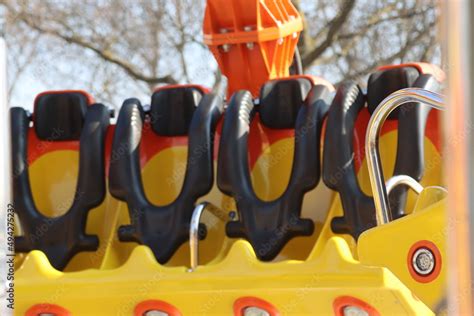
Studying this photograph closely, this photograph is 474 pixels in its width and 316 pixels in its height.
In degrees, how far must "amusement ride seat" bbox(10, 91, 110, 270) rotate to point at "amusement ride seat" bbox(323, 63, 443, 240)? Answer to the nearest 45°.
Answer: approximately 45° to its left

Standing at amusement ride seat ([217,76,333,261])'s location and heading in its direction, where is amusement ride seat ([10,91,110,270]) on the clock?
amusement ride seat ([10,91,110,270]) is roughly at 2 o'clock from amusement ride seat ([217,76,333,261]).

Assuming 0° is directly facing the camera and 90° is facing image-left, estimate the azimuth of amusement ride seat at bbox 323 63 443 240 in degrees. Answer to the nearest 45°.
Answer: approximately 45°

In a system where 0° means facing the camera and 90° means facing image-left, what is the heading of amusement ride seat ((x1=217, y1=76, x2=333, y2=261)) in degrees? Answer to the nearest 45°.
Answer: approximately 45°

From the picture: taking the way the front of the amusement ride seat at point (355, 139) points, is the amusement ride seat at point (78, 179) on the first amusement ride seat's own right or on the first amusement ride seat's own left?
on the first amusement ride seat's own right
